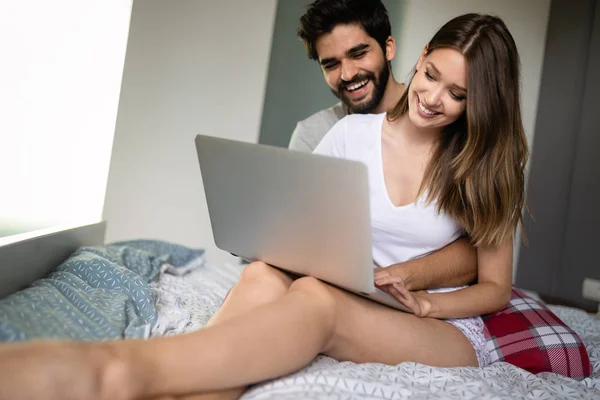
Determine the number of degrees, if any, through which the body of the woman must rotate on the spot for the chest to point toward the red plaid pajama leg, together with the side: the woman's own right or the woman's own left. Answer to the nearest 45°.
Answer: approximately 135° to the woman's own left

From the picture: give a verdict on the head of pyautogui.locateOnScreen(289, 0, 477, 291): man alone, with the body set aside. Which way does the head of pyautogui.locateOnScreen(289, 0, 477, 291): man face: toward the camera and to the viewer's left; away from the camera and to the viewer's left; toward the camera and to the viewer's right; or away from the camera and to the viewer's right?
toward the camera and to the viewer's left

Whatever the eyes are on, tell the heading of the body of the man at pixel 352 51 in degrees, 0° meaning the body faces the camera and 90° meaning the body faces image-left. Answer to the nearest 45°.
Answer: approximately 45°

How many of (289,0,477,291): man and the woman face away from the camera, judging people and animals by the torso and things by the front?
0

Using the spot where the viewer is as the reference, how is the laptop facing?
facing away from the viewer and to the right of the viewer

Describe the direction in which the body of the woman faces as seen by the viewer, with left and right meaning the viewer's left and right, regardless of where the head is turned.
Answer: facing the viewer and to the left of the viewer

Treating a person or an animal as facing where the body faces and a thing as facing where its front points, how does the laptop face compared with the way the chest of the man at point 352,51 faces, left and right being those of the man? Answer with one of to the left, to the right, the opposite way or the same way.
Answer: the opposite way

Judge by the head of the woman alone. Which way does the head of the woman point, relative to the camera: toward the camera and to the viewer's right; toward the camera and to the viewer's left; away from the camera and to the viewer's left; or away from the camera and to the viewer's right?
toward the camera and to the viewer's left
